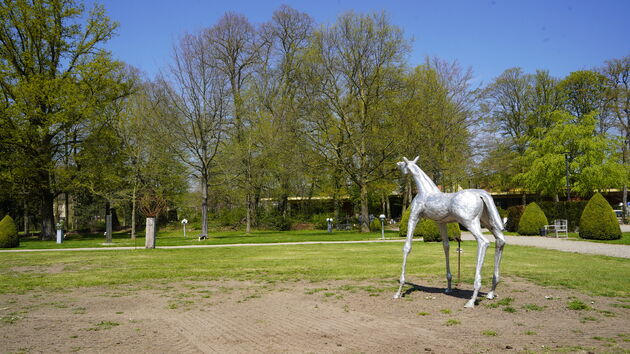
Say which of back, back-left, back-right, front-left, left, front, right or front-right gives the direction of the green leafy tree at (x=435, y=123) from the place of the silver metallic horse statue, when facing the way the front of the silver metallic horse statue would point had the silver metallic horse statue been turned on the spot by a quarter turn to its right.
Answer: front-left

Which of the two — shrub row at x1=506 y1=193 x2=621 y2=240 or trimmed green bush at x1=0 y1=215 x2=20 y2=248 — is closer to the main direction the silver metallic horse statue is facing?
the trimmed green bush

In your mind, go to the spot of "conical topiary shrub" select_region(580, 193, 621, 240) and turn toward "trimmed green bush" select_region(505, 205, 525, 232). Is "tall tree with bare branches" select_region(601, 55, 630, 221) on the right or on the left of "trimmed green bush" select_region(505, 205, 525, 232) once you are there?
right

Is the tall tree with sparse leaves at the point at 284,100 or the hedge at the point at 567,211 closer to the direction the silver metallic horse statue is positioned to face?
the tall tree with sparse leaves

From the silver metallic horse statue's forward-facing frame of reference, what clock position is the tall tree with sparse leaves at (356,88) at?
The tall tree with sparse leaves is roughly at 1 o'clock from the silver metallic horse statue.

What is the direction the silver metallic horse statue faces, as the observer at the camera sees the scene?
facing away from the viewer and to the left of the viewer

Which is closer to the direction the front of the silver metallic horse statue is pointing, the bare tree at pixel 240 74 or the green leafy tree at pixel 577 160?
the bare tree

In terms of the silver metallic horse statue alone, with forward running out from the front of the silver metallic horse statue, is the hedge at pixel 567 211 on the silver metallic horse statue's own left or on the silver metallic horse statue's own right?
on the silver metallic horse statue's own right

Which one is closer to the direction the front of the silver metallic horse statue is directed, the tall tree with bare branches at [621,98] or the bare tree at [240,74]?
the bare tree

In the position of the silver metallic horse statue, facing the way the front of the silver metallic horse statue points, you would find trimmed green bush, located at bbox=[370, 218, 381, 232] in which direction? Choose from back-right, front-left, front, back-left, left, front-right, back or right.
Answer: front-right

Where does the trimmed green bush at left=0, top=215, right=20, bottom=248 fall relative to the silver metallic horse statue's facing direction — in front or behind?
in front

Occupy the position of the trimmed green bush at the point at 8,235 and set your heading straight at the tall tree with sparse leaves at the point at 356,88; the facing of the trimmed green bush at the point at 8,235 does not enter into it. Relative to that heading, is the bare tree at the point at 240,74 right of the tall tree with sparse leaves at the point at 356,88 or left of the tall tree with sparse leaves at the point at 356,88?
left
